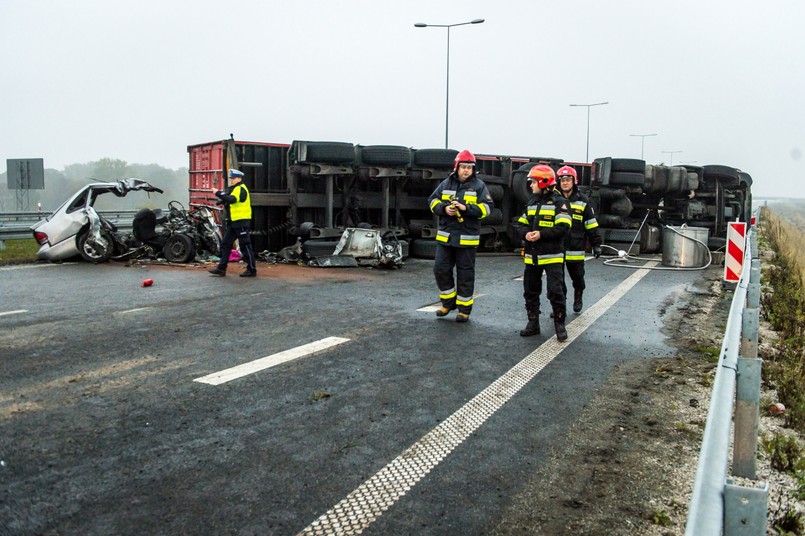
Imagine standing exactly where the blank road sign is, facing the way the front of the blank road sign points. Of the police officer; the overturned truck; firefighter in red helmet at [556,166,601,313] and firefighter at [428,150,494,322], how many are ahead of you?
0

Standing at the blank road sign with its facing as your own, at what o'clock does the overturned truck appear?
The overturned truck is roughly at 5 o'clock from the blank road sign.

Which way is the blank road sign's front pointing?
away from the camera

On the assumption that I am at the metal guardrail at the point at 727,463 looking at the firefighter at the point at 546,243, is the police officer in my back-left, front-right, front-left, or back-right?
front-left

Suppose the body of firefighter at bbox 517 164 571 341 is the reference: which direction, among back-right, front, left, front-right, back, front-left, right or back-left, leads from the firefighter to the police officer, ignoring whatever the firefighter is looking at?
right

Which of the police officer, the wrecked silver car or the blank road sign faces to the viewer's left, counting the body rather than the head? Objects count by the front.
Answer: the police officer

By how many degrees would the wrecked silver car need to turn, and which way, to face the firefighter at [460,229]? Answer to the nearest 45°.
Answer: approximately 45° to its right

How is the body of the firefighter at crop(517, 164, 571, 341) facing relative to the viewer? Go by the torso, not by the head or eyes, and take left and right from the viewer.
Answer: facing the viewer and to the left of the viewer

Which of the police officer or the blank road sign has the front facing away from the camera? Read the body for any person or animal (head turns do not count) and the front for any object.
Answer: the blank road sign

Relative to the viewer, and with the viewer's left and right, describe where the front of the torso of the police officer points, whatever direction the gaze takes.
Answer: facing to the left of the viewer

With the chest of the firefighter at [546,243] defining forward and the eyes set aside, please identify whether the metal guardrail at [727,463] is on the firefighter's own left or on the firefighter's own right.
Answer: on the firefighter's own left

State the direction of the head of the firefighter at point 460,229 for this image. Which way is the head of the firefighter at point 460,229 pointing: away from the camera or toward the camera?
toward the camera

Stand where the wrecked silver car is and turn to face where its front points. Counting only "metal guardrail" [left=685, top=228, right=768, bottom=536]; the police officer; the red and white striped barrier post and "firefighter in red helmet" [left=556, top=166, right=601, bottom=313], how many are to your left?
0

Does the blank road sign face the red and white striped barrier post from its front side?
no

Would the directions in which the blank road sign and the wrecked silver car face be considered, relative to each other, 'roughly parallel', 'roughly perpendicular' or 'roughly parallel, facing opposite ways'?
roughly perpendicular

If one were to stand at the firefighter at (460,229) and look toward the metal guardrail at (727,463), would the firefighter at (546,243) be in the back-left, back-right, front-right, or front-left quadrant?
front-left

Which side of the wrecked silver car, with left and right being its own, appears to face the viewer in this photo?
right
